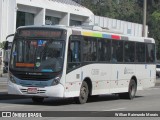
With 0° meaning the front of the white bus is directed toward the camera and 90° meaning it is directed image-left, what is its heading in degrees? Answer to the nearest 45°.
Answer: approximately 45°
